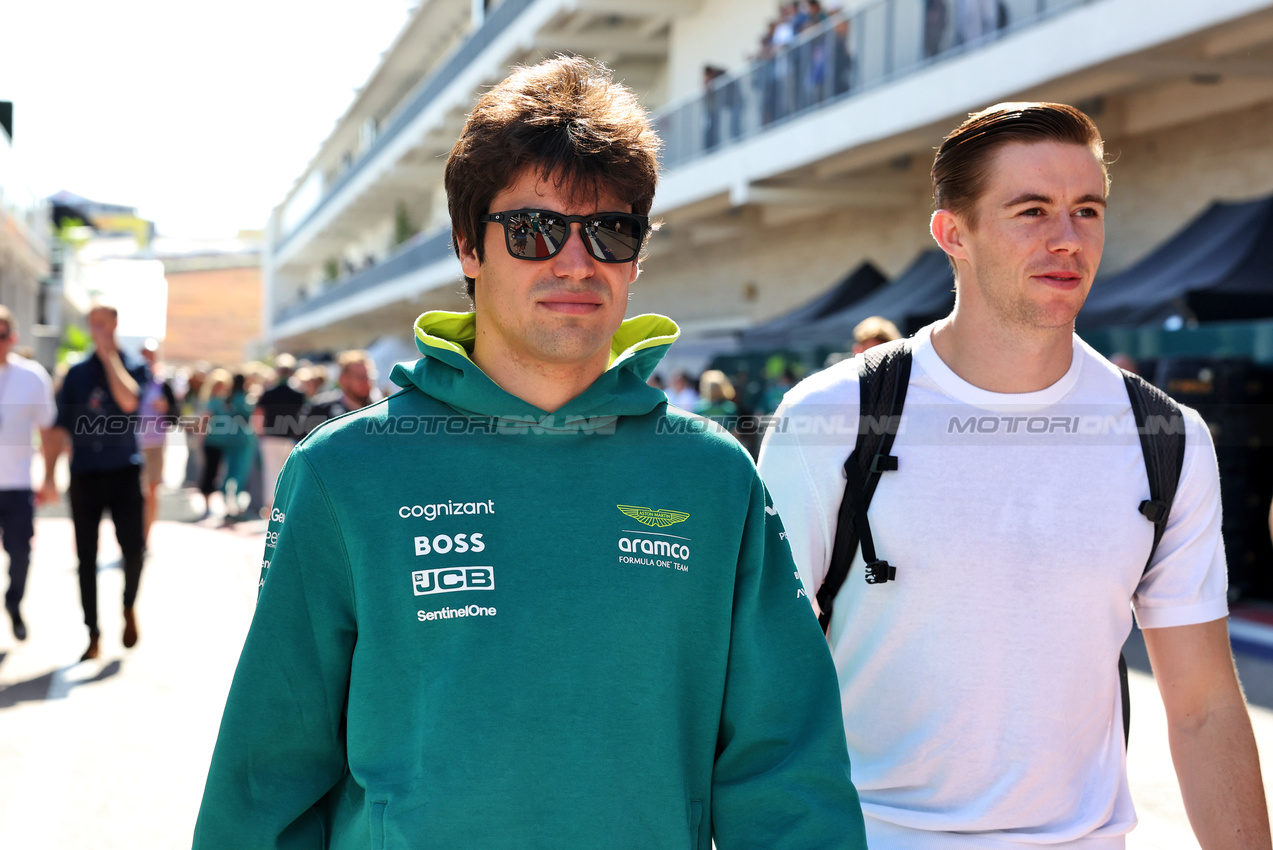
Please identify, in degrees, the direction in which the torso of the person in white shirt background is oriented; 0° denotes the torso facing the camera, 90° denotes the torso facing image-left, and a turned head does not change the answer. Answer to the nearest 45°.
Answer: approximately 0°

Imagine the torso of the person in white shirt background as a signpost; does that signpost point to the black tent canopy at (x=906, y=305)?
no

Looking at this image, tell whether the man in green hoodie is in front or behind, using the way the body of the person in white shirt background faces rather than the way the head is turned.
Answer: in front

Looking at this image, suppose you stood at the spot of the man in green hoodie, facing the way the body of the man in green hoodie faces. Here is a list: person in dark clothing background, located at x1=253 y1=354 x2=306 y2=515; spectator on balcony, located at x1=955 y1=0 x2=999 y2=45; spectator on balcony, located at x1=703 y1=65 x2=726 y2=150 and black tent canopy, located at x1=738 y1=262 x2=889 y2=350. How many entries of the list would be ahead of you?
0

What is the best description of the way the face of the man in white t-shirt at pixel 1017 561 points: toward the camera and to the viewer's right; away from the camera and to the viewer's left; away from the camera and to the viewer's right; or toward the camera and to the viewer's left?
toward the camera and to the viewer's right

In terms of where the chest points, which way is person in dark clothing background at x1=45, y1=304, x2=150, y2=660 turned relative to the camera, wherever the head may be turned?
toward the camera

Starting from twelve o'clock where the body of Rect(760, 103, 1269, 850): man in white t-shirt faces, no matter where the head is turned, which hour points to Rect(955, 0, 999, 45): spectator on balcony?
The spectator on balcony is roughly at 6 o'clock from the man in white t-shirt.

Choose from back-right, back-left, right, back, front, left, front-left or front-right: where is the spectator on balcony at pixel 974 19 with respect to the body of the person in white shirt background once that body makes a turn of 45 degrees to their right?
back-left

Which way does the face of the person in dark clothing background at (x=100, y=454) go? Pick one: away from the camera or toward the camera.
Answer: toward the camera

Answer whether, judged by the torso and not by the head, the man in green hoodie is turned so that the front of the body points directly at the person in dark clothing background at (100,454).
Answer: no

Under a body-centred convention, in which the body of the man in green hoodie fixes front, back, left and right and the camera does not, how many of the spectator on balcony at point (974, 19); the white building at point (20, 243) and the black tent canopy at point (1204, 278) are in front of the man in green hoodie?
0

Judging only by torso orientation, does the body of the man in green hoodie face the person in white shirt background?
no

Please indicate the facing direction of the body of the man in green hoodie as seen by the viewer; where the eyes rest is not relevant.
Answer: toward the camera
